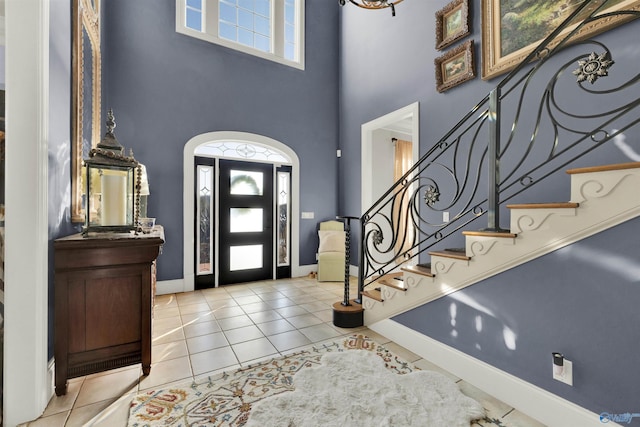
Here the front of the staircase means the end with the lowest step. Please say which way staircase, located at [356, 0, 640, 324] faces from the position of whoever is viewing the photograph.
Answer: facing away from the viewer and to the left of the viewer

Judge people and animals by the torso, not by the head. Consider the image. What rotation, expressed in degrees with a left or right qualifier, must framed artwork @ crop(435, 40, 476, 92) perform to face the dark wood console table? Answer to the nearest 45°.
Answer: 0° — it already faces it

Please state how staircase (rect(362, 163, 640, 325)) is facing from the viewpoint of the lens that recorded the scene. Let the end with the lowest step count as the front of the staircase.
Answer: facing away from the viewer and to the left of the viewer

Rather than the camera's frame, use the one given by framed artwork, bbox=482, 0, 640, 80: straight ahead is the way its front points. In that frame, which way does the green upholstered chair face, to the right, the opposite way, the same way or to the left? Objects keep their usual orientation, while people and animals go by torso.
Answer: to the left

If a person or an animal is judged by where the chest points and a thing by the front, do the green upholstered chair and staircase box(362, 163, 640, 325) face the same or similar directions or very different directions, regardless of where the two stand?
very different directions

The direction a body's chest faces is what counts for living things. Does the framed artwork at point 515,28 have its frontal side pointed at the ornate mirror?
yes

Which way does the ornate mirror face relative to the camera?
to the viewer's right

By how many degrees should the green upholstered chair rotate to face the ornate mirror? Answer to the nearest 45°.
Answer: approximately 45° to its right

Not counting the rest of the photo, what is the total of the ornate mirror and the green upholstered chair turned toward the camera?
1

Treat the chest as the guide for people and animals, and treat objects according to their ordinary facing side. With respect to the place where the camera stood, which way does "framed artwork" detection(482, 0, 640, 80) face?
facing the viewer and to the left of the viewer
